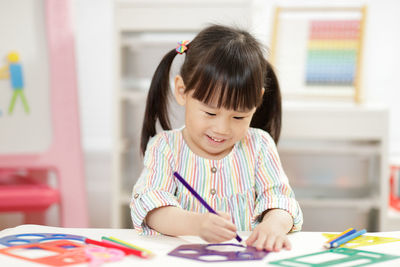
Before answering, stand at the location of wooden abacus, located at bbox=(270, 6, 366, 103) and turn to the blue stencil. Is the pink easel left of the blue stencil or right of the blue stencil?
right

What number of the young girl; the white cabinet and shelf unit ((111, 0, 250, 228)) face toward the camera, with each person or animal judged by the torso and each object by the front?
3

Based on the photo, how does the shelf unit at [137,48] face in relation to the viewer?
toward the camera

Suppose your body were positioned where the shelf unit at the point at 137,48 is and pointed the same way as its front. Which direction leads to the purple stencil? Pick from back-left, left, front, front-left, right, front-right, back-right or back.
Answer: front

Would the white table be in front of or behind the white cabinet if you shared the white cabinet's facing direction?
in front

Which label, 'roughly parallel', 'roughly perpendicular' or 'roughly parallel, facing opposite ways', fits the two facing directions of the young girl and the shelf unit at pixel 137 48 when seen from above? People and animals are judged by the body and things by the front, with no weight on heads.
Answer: roughly parallel

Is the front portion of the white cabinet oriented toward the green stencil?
yes

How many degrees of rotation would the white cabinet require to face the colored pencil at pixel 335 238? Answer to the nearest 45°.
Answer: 0° — it already faces it

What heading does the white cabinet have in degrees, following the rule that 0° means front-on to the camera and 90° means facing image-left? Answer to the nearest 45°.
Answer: approximately 0°

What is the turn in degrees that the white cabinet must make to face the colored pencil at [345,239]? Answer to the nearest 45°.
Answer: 0° — it already faces it

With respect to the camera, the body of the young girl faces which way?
toward the camera

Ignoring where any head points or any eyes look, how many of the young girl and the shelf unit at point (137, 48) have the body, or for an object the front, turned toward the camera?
2

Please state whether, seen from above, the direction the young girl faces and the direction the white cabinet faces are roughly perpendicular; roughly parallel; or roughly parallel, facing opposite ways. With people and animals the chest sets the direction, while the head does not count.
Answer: roughly parallel
